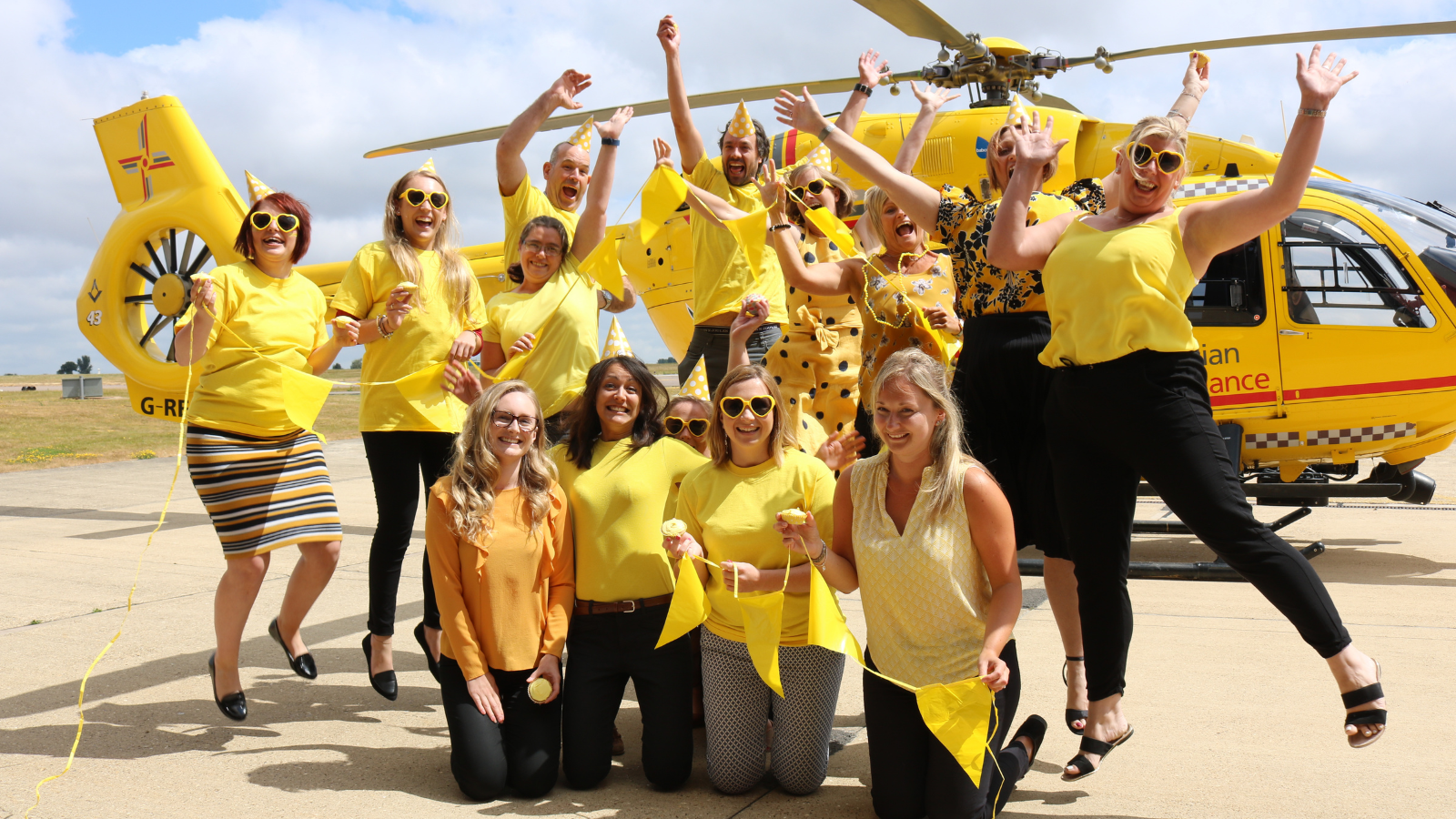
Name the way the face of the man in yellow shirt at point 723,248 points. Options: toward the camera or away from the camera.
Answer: toward the camera

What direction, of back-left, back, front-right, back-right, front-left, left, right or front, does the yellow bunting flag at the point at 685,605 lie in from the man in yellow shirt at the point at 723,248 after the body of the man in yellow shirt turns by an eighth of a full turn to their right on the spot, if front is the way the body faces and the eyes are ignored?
front-left

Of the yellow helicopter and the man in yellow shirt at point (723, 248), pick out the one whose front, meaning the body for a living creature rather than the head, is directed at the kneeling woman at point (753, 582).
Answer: the man in yellow shirt

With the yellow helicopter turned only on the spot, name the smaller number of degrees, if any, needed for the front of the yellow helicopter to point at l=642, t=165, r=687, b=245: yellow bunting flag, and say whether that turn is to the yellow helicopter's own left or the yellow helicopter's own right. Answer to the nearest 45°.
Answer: approximately 135° to the yellow helicopter's own right

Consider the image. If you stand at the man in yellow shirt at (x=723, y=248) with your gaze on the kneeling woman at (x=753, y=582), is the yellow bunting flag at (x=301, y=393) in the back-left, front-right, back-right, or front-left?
front-right

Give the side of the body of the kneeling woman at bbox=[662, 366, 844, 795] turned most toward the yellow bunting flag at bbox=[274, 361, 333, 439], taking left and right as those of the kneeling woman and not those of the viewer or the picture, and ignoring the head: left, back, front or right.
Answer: right

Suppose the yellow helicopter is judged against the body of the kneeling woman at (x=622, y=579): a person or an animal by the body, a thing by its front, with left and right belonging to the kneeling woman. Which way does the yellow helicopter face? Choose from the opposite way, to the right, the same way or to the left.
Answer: to the left

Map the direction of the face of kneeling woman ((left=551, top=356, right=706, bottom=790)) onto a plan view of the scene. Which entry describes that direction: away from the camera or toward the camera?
toward the camera

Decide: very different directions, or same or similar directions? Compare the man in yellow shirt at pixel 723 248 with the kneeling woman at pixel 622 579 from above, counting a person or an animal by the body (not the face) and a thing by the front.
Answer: same or similar directions

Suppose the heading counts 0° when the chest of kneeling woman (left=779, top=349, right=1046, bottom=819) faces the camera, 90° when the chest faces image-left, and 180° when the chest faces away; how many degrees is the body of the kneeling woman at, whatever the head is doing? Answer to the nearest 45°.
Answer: approximately 45°

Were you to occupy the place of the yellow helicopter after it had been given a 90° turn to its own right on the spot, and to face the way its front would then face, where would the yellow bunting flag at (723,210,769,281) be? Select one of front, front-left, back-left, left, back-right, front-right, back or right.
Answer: front-right

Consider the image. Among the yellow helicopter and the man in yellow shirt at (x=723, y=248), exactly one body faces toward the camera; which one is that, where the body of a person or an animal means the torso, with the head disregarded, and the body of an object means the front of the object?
the man in yellow shirt

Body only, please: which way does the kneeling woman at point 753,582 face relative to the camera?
toward the camera

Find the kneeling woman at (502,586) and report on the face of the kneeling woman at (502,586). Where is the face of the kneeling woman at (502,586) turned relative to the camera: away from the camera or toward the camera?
toward the camera

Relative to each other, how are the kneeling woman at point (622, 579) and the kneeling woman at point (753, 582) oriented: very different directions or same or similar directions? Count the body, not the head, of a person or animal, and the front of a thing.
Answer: same or similar directions

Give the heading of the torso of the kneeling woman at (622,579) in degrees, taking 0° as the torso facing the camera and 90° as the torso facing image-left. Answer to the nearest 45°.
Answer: approximately 0°

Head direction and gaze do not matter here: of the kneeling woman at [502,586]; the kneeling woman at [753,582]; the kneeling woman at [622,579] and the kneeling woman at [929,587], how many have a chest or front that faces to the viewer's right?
0

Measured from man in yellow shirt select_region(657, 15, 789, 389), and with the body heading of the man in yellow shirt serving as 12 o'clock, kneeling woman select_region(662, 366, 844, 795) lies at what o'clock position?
The kneeling woman is roughly at 12 o'clock from the man in yellow shirt.

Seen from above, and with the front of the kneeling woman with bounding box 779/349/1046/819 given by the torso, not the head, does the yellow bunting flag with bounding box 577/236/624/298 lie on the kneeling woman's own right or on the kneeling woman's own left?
on the kneeling woman's own right
